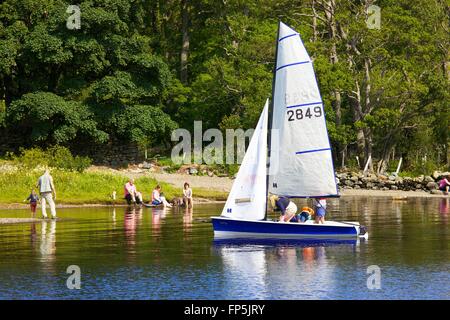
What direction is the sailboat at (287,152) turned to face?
to the viewer's left
